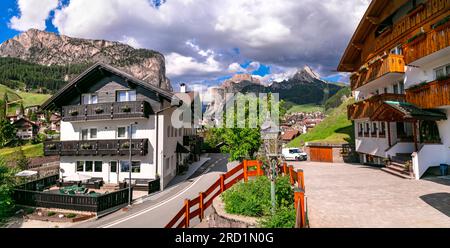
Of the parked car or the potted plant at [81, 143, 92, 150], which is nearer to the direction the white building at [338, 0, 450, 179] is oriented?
the potted plant

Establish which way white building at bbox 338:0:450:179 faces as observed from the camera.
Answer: facing the viewer and to the left of the viewer

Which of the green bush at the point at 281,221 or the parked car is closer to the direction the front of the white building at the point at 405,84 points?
the green bush

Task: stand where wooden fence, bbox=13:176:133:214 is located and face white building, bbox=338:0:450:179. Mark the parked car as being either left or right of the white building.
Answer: left

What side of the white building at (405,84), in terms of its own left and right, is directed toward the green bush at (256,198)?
front

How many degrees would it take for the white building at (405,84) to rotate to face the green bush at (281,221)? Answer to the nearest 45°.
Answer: approximately 45° to its left

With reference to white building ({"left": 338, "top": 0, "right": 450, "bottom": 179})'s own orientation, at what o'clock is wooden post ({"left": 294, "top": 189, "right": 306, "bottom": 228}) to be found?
The wooden post is roughly at 11 o'clock from the white building.

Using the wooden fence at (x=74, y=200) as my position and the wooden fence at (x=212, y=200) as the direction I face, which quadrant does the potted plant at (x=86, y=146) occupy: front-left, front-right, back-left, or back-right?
back-left

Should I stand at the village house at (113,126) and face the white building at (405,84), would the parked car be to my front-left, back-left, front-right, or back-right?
front-left

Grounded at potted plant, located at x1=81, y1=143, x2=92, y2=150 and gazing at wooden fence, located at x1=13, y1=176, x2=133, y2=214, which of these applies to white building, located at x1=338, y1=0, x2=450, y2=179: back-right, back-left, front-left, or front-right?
front-left

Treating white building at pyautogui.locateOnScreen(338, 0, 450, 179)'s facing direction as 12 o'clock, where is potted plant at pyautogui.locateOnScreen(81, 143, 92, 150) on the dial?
The potted plant is roughly at 1 o'clock from the white building.

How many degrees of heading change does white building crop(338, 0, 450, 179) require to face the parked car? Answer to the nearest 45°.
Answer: approximately 90° to its right

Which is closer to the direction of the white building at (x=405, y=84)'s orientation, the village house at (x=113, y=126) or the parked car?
the village house

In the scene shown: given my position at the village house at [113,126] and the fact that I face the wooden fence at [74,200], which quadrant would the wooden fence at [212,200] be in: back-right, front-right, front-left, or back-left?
front-left
